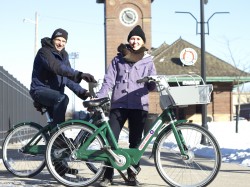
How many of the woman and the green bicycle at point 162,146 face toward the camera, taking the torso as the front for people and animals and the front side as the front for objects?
1

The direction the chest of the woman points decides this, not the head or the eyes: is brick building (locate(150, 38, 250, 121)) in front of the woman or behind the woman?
behind

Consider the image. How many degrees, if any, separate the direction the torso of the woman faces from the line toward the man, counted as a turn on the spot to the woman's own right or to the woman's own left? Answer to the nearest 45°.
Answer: approximately 135° to the woman's own right

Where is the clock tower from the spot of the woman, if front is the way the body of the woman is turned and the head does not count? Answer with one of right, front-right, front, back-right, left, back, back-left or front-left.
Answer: back

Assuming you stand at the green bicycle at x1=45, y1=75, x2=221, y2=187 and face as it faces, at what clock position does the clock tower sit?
The clock tower is roughly at 9 o'clock from the green bicycle.

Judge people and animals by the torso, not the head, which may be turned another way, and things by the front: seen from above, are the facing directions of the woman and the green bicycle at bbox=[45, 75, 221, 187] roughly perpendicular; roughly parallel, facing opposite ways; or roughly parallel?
roughly perpendicular

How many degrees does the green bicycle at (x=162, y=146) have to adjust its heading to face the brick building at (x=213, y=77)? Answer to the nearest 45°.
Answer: approximately 90° to its left

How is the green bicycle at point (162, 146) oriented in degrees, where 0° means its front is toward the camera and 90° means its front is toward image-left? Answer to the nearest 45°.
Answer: approximately 270°

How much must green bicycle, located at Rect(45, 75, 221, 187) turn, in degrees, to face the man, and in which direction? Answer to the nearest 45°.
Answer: approximately 135° to its left
